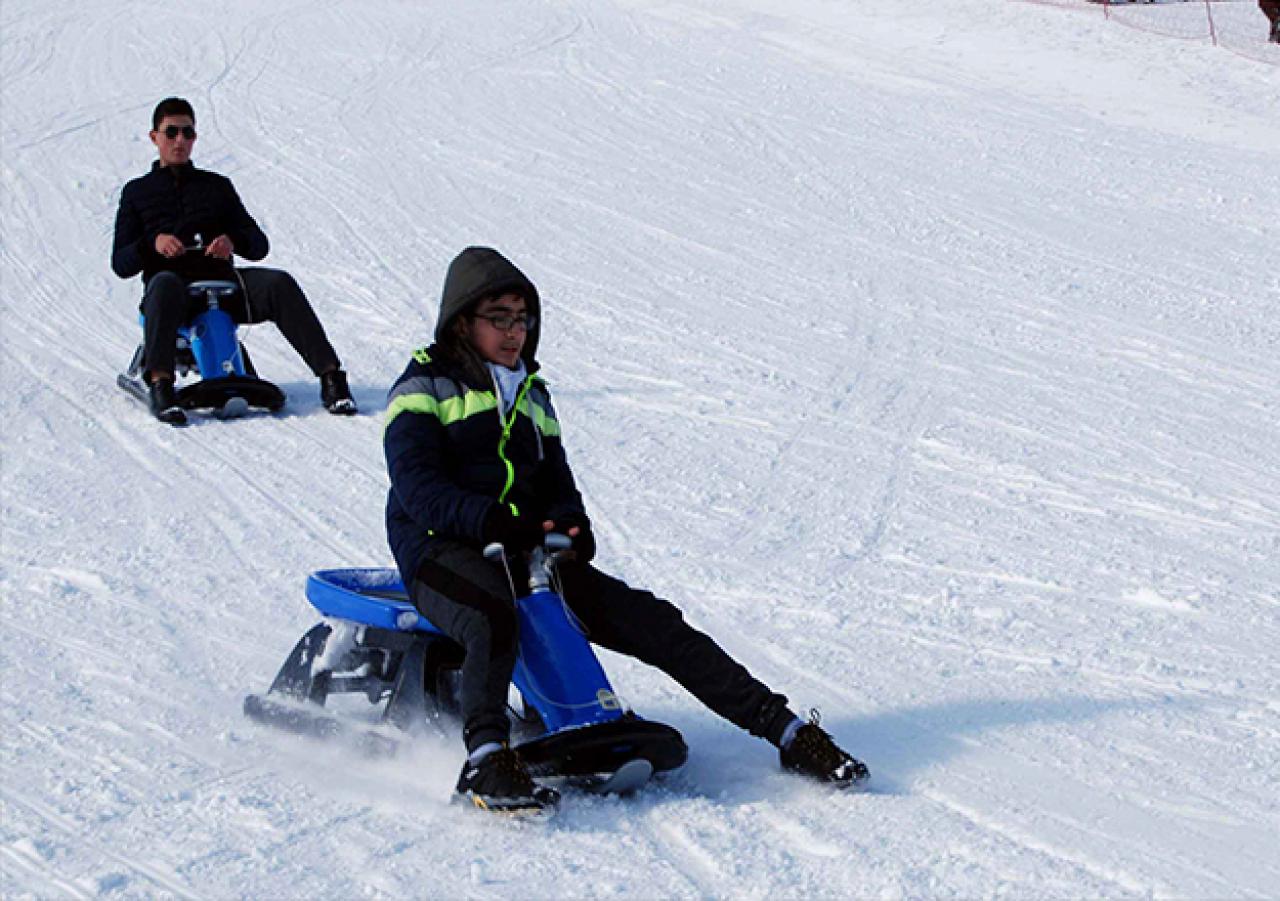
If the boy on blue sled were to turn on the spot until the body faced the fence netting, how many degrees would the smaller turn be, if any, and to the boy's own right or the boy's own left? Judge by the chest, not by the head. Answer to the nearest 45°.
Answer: approximately 135° to the boy's own left

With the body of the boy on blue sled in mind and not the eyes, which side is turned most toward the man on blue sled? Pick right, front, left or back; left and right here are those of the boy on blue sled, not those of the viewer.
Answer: back

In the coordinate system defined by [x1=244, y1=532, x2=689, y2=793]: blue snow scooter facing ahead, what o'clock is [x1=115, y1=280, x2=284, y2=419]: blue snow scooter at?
[x1=115, y1=280, x2=284, y2=419]: blue snow scooter is roughly at 7 o'clock from [x1=244, y1=532, x2=689, y2=793]: blue snow scooter.

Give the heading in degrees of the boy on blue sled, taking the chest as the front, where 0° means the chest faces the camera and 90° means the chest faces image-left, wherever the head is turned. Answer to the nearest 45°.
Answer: approximately 315°

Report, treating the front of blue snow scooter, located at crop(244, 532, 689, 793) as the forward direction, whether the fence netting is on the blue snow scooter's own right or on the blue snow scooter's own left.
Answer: on the blue snow scooter's own left

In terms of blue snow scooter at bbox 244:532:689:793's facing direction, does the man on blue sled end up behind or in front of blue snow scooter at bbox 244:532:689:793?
behind

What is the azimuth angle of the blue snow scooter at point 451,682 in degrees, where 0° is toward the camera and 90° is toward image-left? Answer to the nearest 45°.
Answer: approximately 315°

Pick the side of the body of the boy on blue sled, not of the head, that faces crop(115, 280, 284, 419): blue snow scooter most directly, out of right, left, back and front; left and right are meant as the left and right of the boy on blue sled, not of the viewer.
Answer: back
